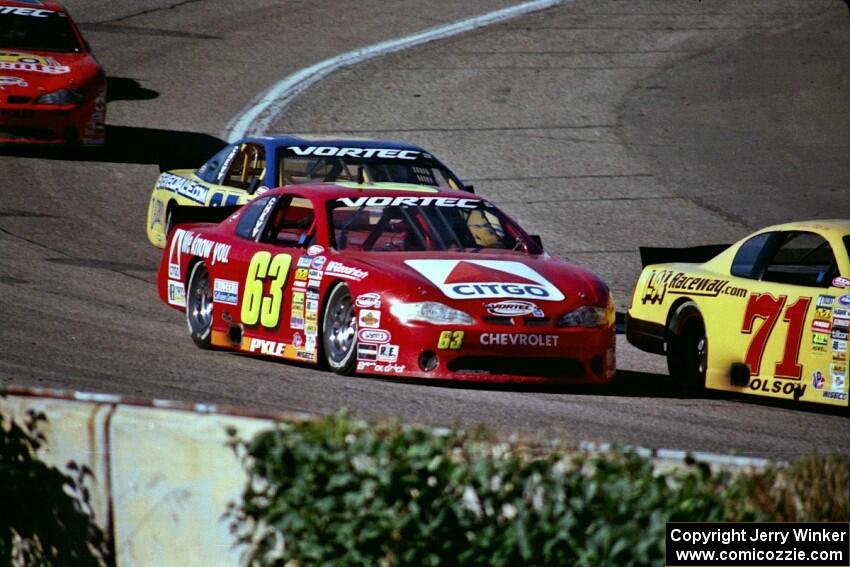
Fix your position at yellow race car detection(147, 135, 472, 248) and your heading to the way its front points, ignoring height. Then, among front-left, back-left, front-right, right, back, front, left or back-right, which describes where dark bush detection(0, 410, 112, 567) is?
front-right

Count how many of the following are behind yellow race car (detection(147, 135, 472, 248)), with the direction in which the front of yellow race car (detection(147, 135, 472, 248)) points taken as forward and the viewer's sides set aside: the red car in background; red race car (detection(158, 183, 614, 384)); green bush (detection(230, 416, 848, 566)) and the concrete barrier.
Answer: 1

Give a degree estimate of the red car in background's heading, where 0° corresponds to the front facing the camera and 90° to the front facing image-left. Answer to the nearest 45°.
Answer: approximately 0°

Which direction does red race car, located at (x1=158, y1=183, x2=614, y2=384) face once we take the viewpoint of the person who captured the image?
facing the viewer and to the right of the viewer

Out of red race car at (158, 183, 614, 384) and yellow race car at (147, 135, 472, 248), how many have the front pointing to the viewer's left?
0

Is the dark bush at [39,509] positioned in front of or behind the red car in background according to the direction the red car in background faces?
in front

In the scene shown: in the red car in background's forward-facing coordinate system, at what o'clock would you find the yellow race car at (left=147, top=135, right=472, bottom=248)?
The yellow race car is roughly at 11 o'clock from the red car in background.

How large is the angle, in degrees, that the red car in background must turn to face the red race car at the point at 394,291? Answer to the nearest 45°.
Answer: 0° — it already faces it

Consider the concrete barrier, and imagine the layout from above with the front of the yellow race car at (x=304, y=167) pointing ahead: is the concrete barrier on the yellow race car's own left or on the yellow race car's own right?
on the yellow race car's own right

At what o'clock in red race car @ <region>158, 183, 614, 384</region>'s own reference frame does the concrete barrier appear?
The concrete barrier is roughly at 2 o'clock from the red race car.
